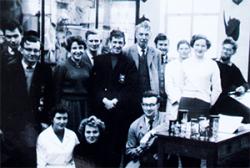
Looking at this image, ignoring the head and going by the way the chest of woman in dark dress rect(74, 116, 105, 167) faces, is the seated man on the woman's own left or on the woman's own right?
on the woman's own left

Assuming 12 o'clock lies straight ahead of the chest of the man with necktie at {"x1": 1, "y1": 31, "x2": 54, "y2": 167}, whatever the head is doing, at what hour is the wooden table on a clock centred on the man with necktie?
The wooden table is roughly at 10 o'clock from the man with necktie.

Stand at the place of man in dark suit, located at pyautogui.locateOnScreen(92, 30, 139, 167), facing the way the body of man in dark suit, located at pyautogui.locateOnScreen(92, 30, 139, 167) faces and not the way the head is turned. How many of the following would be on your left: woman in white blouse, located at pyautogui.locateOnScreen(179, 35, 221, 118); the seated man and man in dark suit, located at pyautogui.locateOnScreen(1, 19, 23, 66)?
2
